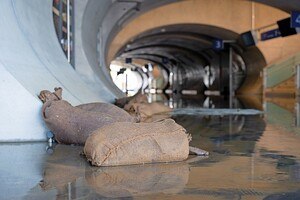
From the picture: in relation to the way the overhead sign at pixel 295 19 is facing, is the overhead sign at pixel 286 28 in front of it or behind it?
behind

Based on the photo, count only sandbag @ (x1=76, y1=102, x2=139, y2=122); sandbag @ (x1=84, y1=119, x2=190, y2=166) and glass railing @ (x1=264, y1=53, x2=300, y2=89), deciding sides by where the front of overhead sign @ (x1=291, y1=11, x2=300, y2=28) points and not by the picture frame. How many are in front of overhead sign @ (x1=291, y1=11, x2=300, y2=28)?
2

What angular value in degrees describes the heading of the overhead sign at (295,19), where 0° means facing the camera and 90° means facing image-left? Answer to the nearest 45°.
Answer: approximately 0°

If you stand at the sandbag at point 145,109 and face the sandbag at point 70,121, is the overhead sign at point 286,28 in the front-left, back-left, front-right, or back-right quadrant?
back-left

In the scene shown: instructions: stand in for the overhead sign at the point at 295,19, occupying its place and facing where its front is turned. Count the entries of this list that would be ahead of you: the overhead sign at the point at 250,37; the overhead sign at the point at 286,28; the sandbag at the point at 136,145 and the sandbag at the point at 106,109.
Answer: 2

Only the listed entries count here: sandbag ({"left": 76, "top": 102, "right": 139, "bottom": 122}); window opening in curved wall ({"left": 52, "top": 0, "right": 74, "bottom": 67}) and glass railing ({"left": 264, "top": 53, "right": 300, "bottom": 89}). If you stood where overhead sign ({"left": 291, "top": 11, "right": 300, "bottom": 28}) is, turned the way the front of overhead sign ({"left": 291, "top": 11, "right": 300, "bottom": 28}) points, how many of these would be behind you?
1

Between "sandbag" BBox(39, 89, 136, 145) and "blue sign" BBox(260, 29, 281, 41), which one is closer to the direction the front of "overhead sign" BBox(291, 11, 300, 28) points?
the sandbag

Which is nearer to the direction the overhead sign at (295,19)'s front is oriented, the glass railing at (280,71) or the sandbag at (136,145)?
the sandbag

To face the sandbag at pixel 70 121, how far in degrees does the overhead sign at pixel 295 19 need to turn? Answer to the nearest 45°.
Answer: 0° — it already faces it

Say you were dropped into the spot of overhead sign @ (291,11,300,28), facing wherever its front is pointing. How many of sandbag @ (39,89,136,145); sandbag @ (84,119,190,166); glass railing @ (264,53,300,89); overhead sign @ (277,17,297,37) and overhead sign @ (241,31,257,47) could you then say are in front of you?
2
